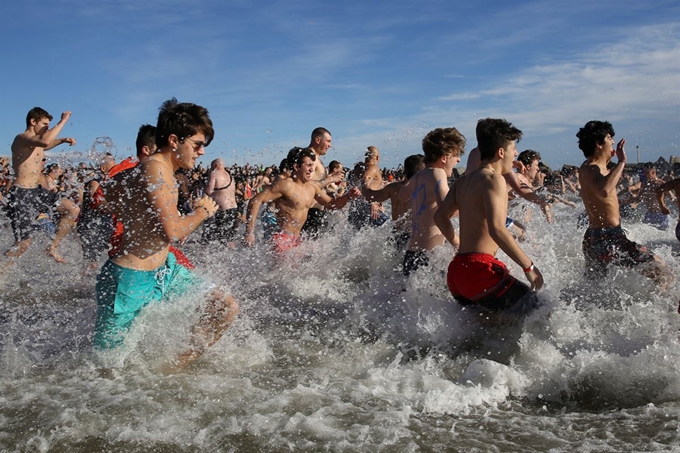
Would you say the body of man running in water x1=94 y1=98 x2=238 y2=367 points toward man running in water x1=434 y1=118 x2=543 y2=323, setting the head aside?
yes

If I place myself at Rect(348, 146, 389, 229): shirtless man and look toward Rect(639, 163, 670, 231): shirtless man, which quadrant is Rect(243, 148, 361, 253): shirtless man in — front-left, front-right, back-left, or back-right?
back-right

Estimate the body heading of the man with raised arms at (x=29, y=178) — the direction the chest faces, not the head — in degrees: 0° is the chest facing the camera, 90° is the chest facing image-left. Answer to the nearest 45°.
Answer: approximately 315°

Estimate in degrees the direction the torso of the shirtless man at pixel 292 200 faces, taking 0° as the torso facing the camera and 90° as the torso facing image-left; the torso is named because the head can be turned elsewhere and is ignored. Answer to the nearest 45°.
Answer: approximately 315°

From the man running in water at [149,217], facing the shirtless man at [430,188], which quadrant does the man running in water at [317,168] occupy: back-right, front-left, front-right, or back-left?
front-left

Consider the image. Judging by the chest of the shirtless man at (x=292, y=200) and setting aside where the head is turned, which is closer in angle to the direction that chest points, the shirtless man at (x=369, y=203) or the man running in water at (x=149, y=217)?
the man running in water

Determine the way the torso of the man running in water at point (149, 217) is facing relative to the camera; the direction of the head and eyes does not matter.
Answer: to the viewer's right
